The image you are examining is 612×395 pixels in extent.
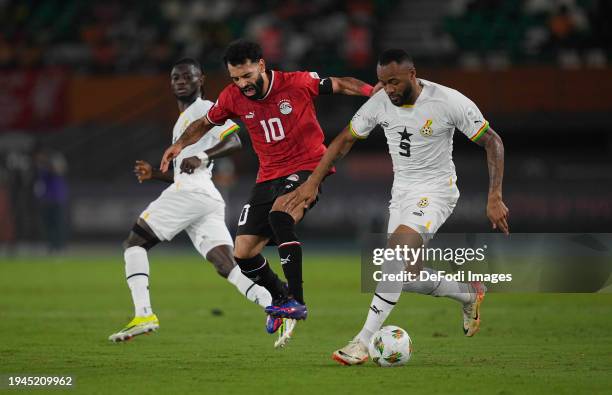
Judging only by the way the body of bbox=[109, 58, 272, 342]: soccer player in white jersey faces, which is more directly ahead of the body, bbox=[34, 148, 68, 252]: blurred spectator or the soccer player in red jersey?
the soccer player in red jersey

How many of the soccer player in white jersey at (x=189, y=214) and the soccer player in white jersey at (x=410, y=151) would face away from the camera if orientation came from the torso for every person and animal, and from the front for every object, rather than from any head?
0

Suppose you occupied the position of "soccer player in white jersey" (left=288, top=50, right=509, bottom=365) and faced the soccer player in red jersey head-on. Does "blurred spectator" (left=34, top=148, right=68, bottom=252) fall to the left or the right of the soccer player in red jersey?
right

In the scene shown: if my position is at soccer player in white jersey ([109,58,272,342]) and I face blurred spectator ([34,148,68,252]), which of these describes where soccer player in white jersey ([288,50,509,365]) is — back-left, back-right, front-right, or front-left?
back-right

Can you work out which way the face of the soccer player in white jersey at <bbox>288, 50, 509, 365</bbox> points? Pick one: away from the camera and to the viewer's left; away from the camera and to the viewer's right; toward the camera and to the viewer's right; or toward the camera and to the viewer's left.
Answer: toward the camera and to the viewer's left

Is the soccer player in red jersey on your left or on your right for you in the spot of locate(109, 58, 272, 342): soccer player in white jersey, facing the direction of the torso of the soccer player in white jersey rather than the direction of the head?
on your left

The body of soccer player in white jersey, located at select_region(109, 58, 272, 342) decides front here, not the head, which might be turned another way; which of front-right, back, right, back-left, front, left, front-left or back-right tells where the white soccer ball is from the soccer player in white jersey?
left

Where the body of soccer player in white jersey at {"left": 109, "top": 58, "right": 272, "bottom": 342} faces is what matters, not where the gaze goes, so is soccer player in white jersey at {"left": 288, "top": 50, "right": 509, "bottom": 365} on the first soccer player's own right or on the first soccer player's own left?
on the first soccer player's own left

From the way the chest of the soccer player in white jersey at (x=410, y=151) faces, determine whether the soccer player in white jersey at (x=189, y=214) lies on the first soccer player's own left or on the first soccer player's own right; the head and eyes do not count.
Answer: on the first soccer player's own right
